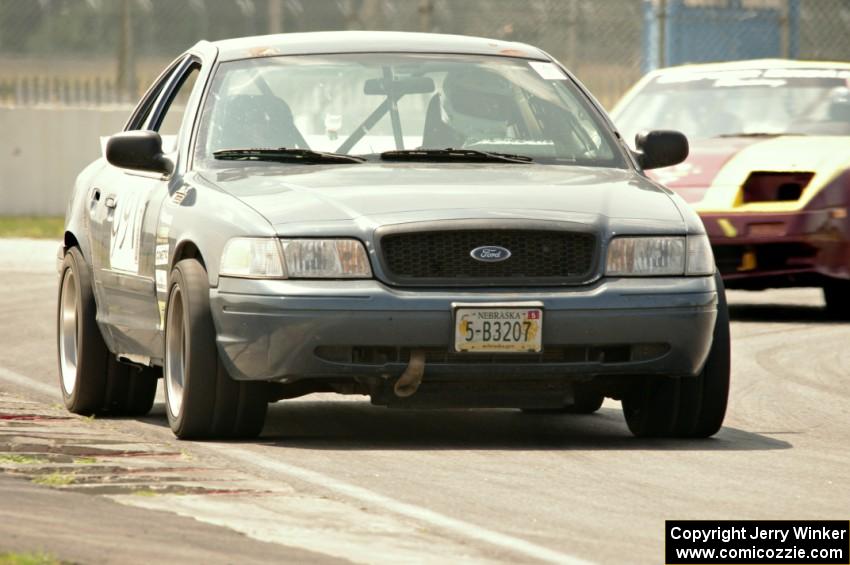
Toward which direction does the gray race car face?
toward the camera

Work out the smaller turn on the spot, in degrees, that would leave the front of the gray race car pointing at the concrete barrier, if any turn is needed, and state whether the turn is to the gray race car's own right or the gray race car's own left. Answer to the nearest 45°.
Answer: approximately 180°

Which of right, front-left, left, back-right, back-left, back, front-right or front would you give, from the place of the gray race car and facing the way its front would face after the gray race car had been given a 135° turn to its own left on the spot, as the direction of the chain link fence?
front-left
